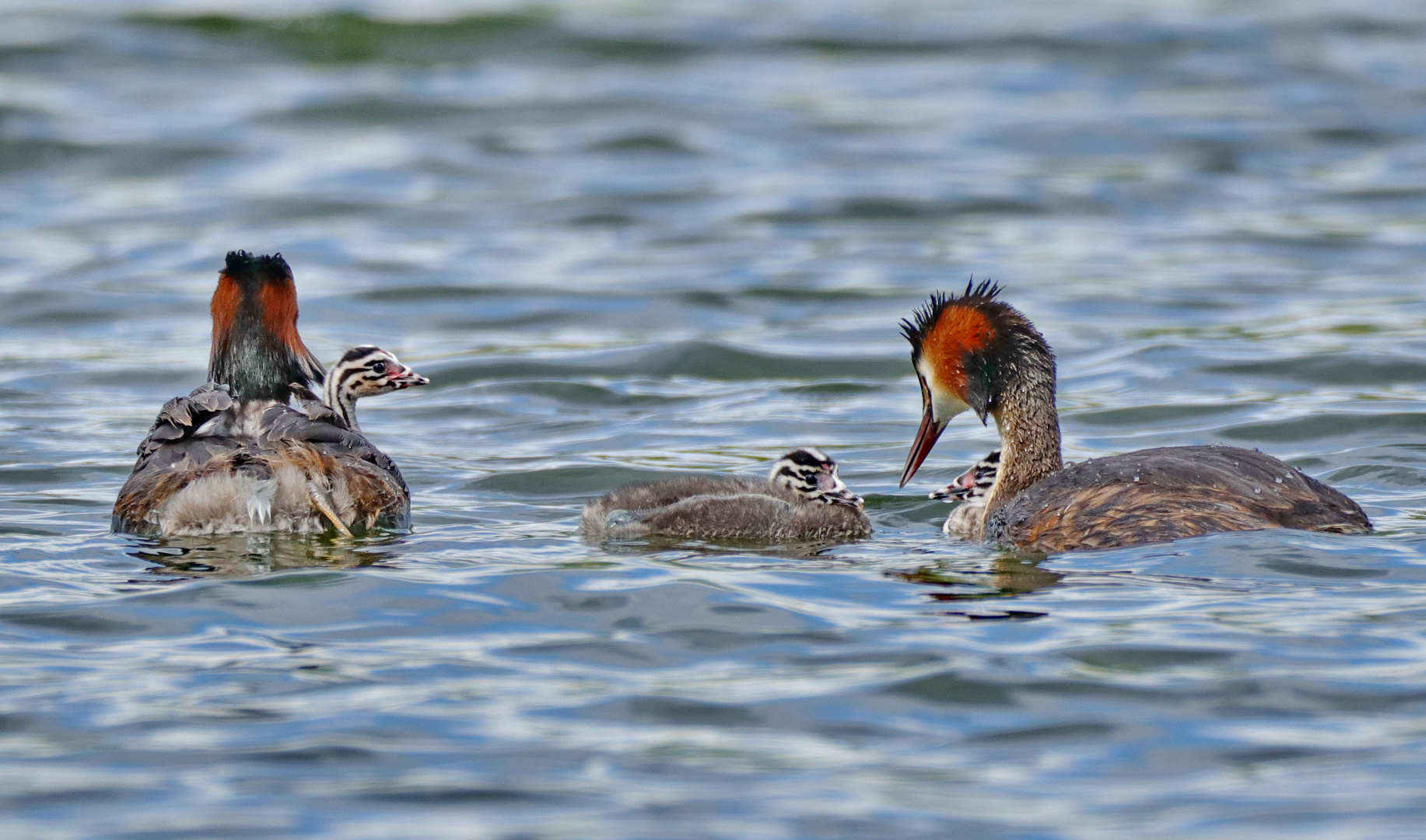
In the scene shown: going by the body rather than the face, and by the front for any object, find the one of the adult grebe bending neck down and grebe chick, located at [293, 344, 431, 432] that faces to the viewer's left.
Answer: the adult grebe bending neck down

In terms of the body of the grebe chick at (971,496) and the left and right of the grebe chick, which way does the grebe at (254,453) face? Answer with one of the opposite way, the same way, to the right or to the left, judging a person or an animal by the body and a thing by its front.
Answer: to the right

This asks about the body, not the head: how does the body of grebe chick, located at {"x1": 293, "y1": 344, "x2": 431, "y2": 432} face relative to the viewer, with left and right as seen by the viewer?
facing to the right of the viewer

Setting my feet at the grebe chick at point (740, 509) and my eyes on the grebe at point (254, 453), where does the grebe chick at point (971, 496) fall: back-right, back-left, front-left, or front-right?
back-right

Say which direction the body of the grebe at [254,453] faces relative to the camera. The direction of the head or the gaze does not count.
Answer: away from the camera

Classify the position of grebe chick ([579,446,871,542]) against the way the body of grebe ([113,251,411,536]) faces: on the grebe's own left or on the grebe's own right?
on the grebe's own right

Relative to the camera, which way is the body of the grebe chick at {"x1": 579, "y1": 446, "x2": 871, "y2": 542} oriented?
to the viewer's right

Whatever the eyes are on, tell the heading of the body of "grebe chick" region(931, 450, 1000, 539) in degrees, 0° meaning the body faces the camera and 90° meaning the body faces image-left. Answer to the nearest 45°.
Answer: approximately 90°

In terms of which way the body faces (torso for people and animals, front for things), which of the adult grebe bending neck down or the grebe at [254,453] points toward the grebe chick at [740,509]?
the adult grebe bending neck down

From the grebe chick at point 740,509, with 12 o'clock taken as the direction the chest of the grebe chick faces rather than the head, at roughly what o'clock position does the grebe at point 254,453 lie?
The grebe is roughly at 6 o'clock from the grebe chick.

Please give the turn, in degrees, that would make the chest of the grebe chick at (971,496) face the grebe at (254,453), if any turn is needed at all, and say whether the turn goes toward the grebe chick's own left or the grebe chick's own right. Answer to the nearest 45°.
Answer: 0° — it already faces it

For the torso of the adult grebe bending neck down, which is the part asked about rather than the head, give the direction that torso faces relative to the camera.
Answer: to the viewer's left
